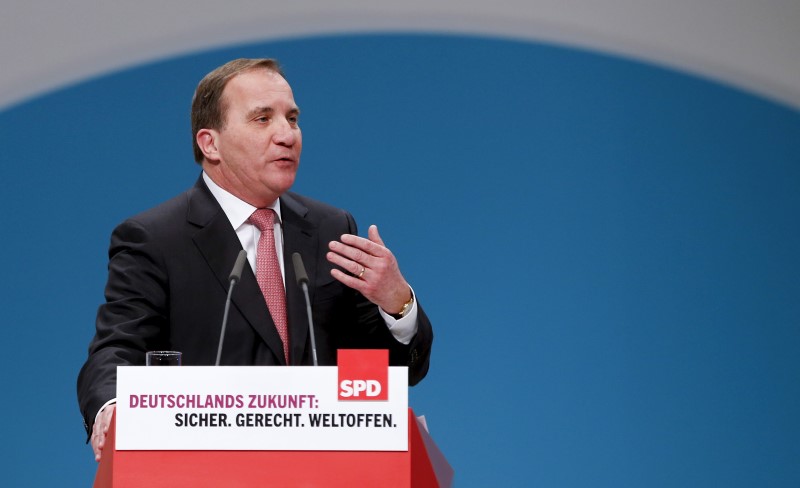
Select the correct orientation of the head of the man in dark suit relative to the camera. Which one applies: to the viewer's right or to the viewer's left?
to the viewer's right

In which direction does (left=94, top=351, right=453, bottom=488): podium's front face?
toward the camera

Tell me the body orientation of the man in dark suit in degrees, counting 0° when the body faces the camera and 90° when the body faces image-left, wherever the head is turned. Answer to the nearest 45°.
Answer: approximately 315°

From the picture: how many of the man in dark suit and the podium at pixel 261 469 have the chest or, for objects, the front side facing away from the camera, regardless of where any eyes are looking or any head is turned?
0

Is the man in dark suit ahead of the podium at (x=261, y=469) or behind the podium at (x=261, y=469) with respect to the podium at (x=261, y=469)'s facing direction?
behind

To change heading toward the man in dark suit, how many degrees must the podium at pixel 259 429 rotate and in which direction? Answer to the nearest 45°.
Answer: approximately 180°
